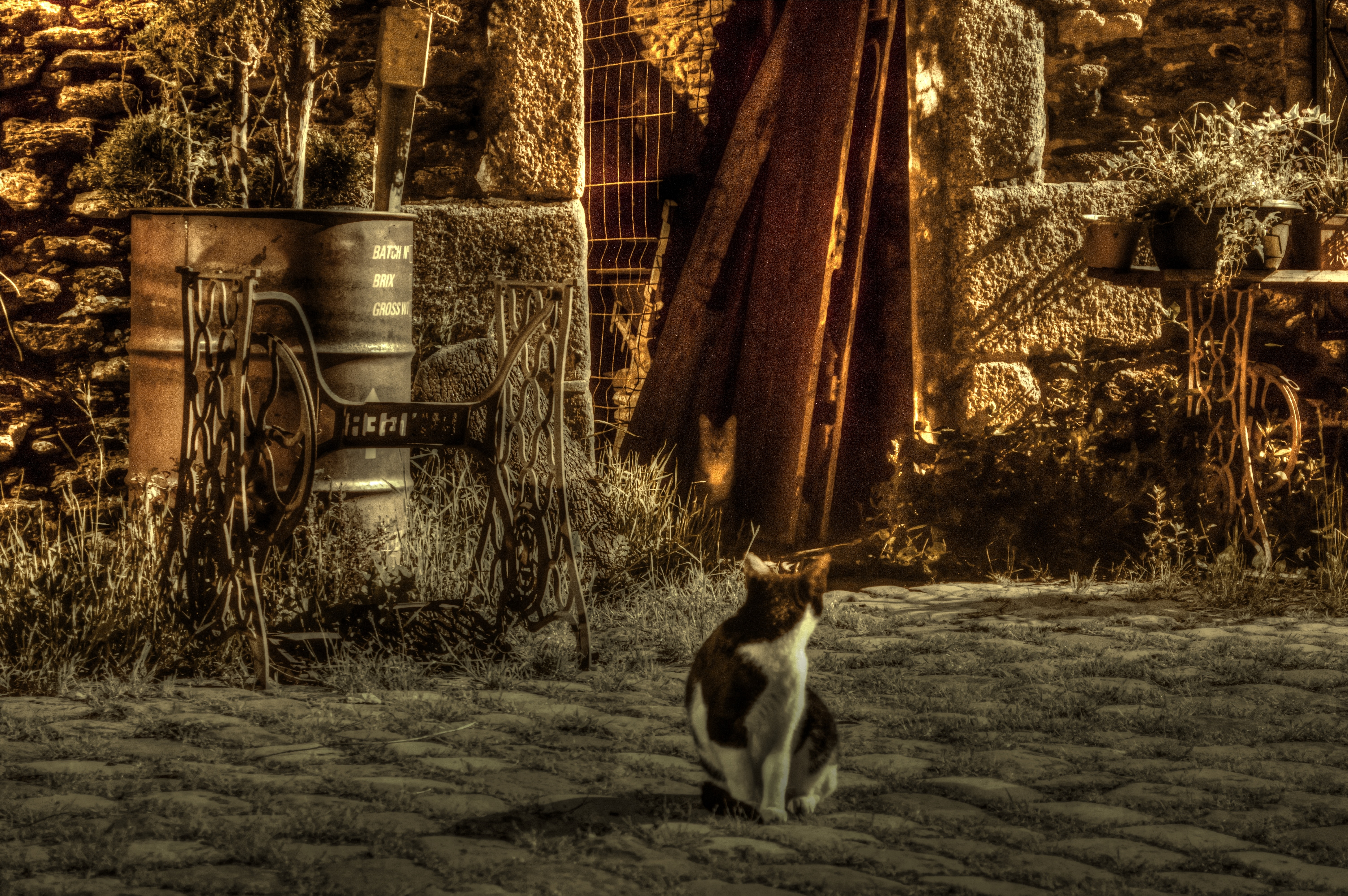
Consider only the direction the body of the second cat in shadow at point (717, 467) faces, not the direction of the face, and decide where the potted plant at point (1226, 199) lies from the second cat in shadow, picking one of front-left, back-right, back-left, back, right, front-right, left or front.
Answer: front-left

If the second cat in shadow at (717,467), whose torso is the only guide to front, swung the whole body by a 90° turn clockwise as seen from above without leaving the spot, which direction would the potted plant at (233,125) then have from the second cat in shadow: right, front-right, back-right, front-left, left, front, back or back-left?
front-left

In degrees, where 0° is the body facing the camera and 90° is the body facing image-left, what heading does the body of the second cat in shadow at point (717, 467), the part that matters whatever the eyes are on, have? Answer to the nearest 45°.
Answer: approximately 0°
